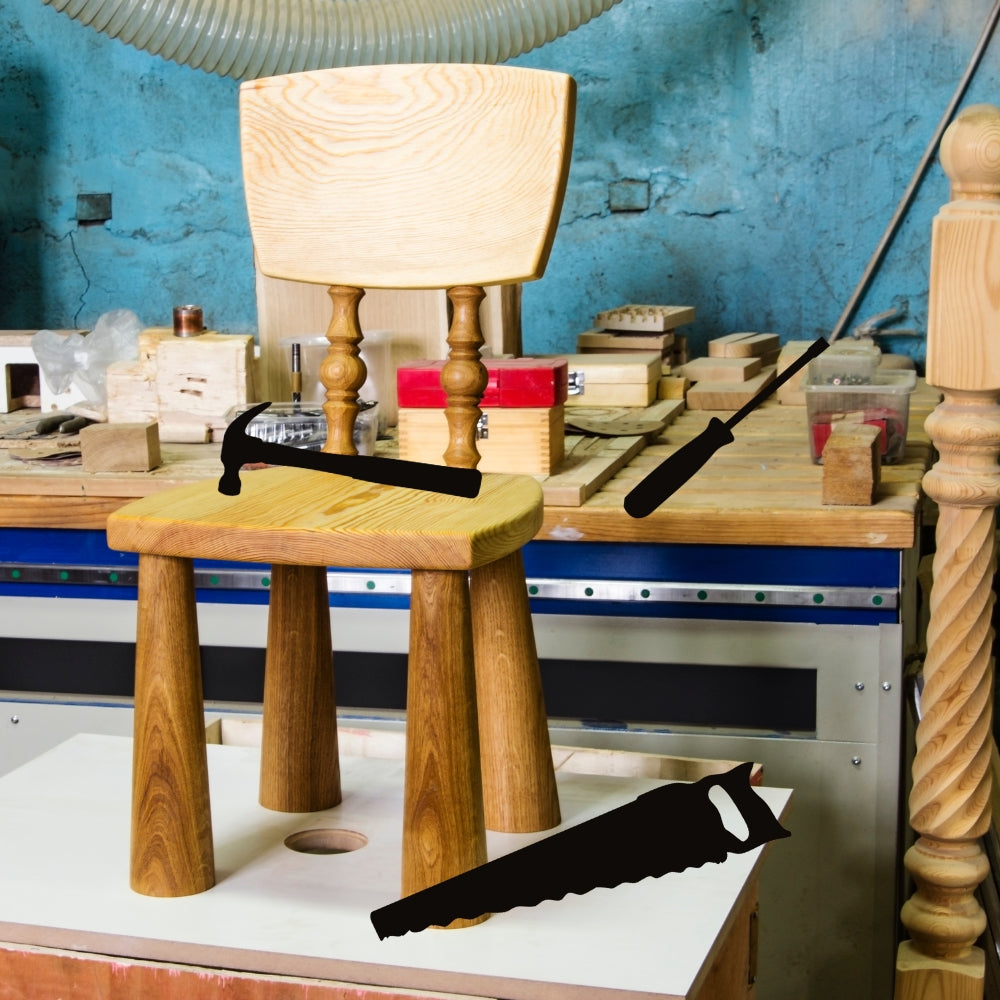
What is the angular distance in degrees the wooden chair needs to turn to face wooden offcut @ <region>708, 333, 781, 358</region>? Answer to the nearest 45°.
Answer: approximately 180°

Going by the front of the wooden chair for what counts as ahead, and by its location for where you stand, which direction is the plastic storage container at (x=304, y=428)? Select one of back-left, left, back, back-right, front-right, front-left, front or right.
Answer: back-right

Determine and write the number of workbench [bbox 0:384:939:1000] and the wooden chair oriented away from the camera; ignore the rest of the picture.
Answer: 0

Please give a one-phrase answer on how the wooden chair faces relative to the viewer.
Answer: facing the viewer and to the left of the viewer

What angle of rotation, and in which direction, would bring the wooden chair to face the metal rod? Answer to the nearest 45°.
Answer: approximately 180°

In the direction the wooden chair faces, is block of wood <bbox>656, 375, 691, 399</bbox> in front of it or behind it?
behind
